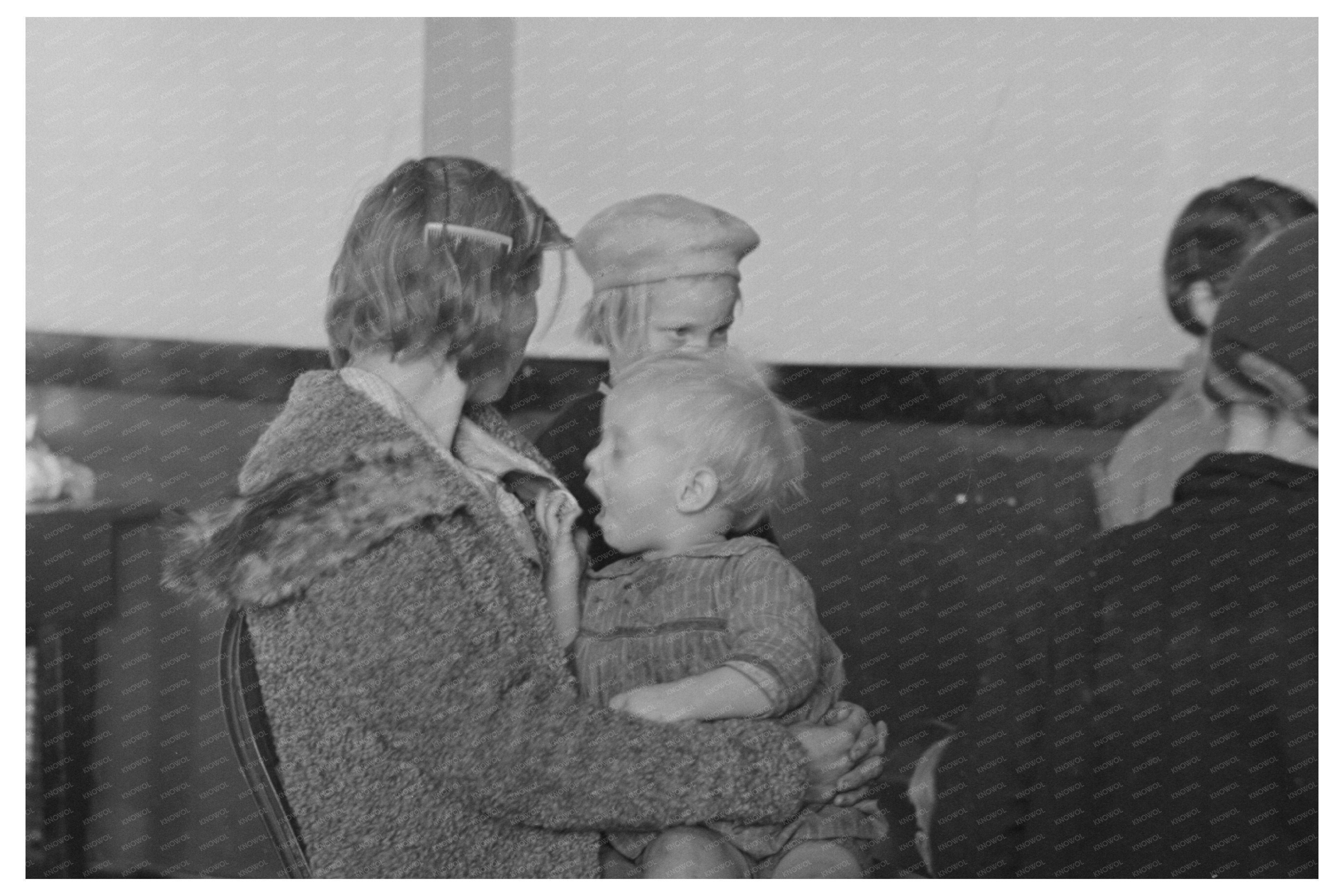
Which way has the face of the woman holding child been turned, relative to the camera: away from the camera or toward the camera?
away from the camera

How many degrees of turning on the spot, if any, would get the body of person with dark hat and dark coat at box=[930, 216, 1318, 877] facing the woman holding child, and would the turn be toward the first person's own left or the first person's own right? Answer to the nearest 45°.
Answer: approximately 135° to the first person's own left

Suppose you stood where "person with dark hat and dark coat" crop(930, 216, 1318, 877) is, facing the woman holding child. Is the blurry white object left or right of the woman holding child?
right

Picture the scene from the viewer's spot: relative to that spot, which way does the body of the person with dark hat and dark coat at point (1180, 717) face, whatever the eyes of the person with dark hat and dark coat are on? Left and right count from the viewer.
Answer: facing away from the viewer

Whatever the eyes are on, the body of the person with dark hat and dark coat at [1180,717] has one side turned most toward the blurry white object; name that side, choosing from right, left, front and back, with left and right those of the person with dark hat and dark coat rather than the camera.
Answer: left

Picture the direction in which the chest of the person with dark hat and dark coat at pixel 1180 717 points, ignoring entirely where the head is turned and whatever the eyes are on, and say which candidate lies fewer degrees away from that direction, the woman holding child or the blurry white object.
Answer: the blurry white object

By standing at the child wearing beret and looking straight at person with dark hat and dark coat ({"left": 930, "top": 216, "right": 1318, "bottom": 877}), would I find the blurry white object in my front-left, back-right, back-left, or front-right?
back-right
